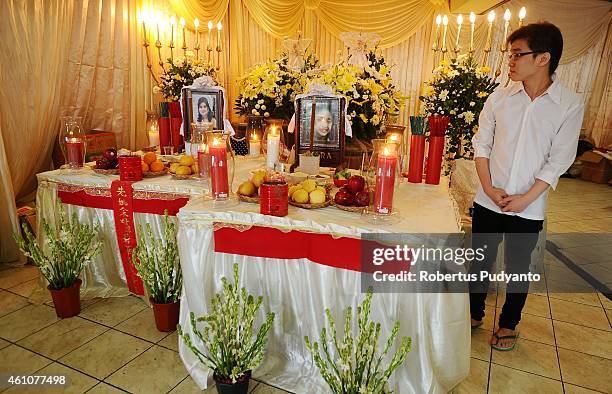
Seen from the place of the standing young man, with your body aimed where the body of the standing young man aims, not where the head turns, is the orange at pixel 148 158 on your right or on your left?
on your right

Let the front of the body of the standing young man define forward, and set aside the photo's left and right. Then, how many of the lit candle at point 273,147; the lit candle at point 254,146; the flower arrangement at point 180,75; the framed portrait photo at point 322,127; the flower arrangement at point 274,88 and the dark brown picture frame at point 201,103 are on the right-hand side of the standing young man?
6

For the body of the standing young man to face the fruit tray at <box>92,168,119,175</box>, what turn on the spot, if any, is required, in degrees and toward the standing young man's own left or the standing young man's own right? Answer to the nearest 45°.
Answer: approximately 90° to the standing young man's own right

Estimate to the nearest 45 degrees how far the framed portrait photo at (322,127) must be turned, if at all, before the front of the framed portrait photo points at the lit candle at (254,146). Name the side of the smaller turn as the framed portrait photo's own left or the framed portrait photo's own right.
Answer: approximately 135° to the framed portrait photo's own right

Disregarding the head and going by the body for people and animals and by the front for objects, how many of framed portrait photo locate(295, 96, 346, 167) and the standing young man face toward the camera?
2

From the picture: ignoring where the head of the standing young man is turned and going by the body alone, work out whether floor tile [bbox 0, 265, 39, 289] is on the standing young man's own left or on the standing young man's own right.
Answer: on the standing young man's own right

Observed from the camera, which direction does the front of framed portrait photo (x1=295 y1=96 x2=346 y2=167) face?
facing the viewer

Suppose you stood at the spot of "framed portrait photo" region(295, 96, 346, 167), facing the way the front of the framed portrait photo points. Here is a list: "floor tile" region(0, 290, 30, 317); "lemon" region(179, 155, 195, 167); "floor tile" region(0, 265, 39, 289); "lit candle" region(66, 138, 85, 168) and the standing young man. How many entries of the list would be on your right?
4

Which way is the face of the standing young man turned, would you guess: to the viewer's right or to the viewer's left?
to the viewer's left

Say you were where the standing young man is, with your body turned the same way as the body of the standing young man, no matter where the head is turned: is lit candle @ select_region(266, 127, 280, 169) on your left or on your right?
on your right

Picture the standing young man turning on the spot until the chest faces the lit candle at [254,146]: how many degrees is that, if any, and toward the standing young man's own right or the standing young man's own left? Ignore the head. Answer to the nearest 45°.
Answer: approximately 90° to the standing young man's own right

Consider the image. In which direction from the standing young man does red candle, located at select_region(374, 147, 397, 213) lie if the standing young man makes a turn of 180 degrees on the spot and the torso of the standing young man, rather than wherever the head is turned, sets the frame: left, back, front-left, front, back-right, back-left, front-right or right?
back-left

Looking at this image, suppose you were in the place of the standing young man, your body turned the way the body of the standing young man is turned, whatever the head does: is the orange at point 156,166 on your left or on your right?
on your right

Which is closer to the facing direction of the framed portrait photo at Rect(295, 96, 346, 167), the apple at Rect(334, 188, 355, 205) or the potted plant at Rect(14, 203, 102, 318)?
the apple

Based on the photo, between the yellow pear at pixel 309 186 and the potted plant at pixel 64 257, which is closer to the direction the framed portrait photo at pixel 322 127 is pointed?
the yellow pear

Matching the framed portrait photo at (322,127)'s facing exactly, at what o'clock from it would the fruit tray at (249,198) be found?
The fruit tray is roughly at 1 o'clock from the framed portrait photo.
